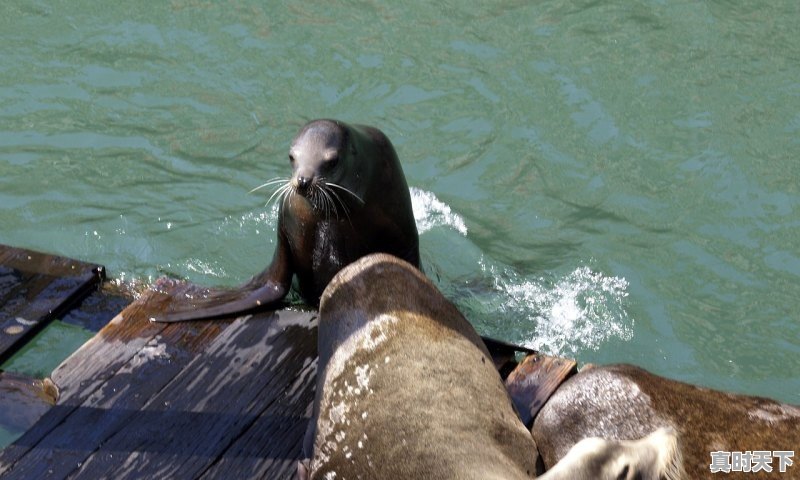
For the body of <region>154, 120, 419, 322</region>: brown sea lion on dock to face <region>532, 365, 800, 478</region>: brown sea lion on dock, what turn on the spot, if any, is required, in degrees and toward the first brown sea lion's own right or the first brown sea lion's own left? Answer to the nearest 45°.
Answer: approximately 90° to the first brown sea lion's own left

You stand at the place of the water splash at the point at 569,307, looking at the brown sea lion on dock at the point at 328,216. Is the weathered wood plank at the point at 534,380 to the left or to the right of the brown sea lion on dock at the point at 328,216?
left

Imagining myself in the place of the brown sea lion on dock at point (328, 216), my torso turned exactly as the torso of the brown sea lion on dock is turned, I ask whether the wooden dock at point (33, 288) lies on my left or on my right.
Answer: on my right

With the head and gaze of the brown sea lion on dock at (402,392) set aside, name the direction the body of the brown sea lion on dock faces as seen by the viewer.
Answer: away from the camera

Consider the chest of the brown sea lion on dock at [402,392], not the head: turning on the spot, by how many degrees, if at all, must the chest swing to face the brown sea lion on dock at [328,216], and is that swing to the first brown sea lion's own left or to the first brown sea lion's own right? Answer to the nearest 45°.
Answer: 0° — it already faces it

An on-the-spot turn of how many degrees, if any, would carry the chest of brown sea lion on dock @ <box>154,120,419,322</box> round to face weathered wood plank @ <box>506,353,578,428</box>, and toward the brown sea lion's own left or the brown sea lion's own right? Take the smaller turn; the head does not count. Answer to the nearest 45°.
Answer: approximately 90° to the brown sea lion's own left

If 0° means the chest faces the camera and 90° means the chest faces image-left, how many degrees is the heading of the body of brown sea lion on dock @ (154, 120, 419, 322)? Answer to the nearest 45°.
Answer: approximately 45°

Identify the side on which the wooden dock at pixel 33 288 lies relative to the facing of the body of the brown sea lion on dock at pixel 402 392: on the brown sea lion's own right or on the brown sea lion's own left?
on the brown sea lion's own left

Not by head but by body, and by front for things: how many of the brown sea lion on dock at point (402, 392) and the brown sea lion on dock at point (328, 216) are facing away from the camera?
1
